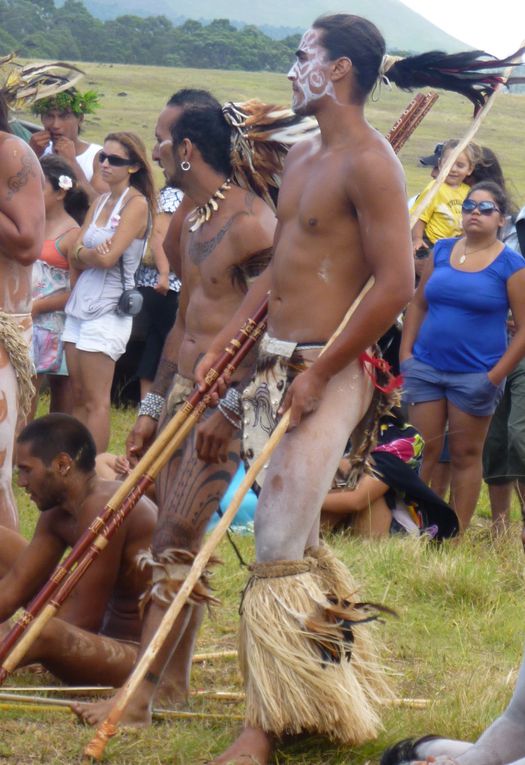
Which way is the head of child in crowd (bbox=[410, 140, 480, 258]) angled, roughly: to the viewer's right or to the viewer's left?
to the viewer's left

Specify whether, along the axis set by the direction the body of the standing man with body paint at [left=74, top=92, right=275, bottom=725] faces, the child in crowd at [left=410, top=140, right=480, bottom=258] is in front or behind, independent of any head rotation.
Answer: behind

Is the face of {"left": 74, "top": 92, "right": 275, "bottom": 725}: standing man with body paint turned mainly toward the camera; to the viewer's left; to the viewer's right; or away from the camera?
to the viewer's left

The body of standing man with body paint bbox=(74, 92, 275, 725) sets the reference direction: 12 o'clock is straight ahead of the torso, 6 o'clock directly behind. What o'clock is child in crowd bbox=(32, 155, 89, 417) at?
The child in crowd is roughly at 4 o'clock from the standing man with body paint.

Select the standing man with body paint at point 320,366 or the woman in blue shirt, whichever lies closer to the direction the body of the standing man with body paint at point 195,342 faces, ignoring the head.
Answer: the standing man with body paint

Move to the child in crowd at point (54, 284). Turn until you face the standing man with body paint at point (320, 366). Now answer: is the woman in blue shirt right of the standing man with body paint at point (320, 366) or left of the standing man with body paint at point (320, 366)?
left

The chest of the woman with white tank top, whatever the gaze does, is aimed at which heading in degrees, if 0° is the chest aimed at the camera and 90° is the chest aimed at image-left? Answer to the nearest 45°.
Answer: approximately 45°

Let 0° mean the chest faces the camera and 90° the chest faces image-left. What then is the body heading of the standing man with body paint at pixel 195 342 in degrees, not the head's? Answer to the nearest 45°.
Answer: approximately 45°
